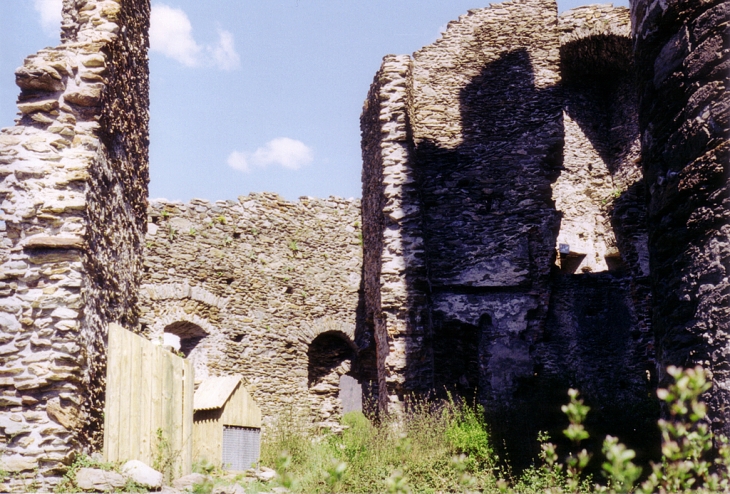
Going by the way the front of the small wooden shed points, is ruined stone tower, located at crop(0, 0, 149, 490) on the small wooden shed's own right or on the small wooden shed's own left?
on the small wooden shed's own right

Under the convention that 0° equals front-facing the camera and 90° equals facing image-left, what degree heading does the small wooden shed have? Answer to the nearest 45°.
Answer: approximately 315°

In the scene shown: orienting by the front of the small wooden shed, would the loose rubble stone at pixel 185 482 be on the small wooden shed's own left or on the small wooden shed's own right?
on the small wooden shed's own right

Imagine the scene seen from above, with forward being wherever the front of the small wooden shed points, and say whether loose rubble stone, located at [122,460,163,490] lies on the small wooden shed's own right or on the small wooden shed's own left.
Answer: on the small wooden shed's own right

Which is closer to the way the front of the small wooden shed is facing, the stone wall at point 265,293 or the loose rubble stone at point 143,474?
the loose rubble stone

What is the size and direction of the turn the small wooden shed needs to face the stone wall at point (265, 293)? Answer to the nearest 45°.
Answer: approximately 135° to its left

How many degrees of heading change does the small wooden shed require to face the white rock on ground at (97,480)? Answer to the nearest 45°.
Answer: approximately 45° to its right

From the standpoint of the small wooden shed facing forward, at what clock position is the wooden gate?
The wooden gate is roughly at 2 o'clock from the small wooden shed.

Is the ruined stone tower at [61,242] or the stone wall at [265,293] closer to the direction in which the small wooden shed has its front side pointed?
the ruined stone tower
